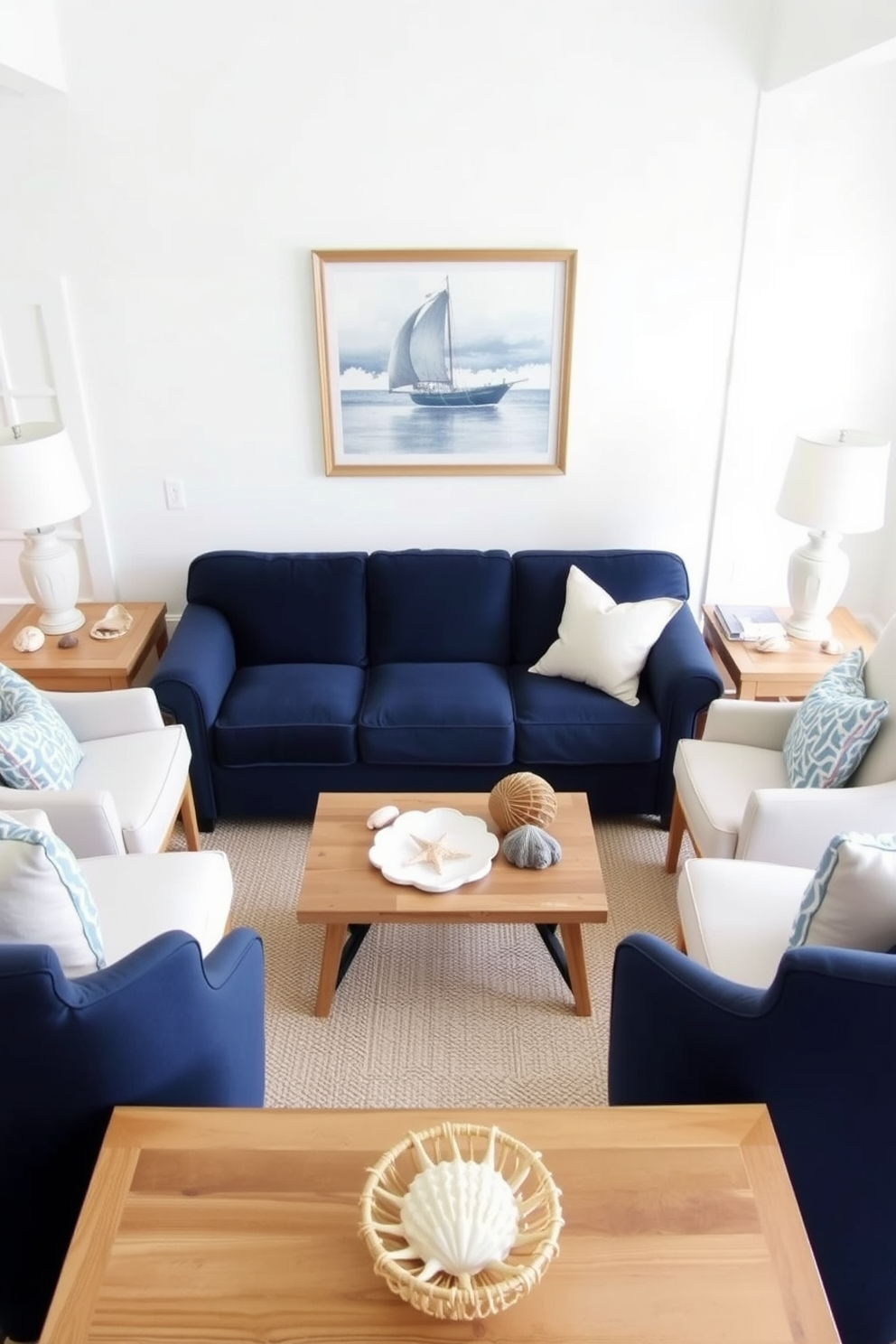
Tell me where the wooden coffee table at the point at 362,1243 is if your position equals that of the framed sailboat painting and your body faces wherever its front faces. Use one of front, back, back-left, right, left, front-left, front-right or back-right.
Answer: front

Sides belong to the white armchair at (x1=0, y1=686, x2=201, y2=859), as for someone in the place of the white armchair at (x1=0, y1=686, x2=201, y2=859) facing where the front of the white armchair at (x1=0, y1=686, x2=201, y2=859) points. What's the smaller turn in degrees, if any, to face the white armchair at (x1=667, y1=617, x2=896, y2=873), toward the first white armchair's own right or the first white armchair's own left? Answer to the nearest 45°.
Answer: approximately 45° to the first white armchair's own right

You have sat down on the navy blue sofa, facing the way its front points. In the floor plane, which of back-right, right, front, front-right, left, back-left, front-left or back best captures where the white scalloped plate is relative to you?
front

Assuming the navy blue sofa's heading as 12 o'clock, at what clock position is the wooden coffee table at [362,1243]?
The wooden coffee table is roughly at 12 o'clock from the navy blue sofa.

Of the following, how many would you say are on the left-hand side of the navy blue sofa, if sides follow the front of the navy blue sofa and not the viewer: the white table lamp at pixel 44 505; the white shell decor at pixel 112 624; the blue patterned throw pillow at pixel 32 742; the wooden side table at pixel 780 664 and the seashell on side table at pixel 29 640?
1

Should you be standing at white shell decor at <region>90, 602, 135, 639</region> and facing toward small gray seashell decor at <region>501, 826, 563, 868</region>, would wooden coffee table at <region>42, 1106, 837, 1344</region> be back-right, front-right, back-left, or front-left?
front-right

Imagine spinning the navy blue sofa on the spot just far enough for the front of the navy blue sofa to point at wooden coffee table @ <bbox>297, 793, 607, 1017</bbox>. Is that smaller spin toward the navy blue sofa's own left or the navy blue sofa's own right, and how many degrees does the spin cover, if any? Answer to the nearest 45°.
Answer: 0° — it already faces it

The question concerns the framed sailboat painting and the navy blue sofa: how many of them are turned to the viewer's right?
0

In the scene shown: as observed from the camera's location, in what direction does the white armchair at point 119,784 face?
facing to the right of the viewer

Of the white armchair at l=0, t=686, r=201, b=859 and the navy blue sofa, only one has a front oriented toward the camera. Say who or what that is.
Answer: the navy blue sofa

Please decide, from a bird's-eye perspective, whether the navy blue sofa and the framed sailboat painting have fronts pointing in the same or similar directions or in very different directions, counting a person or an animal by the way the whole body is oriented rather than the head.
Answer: same or similar directions

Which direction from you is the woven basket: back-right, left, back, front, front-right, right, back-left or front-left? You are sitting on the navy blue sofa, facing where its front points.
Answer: front

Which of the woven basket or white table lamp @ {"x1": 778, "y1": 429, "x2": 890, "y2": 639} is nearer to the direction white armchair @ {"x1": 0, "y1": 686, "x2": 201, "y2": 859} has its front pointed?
the white table lamp

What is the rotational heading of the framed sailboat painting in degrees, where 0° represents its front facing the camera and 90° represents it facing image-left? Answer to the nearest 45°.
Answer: approximately 0°

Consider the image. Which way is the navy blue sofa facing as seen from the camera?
toward the camera

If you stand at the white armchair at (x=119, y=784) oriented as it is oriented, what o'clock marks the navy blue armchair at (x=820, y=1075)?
The navy blue armchair is roughly at 2 o'clock from the white armchair.

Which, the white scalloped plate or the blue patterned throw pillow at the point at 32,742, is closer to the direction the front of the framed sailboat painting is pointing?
the white scalloped plate

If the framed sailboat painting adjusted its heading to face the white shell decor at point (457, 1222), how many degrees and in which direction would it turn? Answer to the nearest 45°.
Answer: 0° — it already faces it

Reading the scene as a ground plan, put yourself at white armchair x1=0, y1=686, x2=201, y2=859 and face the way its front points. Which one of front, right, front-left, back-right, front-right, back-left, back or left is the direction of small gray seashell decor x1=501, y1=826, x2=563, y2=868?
front-right
